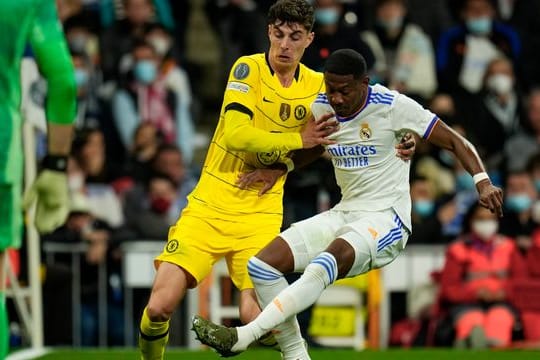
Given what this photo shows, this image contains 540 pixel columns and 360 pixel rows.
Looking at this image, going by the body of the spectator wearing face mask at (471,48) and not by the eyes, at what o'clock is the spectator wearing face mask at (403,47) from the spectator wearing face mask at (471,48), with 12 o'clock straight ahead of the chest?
the spectator wearing face mask at (403,47) is roughly at 2 o'clock from the spectator wearing face mask at (471,48).

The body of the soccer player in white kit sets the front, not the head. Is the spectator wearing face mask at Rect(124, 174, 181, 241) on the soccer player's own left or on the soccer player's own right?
on the soccer player's own right

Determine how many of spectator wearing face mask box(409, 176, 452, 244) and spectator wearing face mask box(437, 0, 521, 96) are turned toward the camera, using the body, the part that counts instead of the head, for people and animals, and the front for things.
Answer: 2

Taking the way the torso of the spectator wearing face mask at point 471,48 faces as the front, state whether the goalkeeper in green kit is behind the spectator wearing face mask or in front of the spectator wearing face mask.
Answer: in front

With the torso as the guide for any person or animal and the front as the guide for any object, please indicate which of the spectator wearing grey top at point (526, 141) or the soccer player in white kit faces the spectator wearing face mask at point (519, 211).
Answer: the spectator wearing grey top at point (526, 141)

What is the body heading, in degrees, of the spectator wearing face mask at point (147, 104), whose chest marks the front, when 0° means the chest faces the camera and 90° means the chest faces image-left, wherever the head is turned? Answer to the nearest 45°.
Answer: approximately 0°
